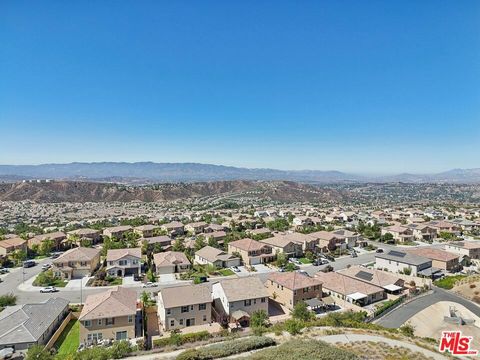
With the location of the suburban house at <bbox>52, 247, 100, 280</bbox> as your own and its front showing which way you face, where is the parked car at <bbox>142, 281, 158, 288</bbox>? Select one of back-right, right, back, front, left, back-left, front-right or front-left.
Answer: front-left

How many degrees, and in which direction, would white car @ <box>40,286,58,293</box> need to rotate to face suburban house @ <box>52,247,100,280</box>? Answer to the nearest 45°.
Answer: approximately 135° to its right

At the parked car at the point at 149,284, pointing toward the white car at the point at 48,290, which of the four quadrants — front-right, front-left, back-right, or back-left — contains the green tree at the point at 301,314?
back-left

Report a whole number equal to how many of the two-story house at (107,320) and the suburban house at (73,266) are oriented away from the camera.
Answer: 1

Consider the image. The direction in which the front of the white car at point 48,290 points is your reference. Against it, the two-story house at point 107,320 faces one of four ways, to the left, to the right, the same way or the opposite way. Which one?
to the right

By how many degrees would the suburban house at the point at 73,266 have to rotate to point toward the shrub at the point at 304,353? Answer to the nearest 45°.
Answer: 0° — it already faces it

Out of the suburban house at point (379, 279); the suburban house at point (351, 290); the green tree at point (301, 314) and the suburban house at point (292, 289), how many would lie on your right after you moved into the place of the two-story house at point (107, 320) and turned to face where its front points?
4

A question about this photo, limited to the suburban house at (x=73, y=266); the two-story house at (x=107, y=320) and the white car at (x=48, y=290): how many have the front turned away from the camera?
1

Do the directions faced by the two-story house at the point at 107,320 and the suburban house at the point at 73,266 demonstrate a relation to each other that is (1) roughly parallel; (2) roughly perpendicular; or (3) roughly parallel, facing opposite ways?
roughly parallel, facing opposite ways

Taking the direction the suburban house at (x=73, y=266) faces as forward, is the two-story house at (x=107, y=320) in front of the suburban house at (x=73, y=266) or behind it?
in front

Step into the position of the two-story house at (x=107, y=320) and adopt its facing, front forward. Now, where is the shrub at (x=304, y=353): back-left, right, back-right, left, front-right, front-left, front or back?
back-right

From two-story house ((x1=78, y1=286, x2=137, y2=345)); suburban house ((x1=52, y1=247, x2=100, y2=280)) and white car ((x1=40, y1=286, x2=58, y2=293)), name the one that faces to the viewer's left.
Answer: the white car

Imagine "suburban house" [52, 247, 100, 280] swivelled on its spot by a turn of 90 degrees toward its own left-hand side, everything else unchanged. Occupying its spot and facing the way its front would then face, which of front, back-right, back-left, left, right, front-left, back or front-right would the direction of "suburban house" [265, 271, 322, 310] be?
front-right

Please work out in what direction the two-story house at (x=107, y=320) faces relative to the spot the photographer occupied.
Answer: facing away from the viewer

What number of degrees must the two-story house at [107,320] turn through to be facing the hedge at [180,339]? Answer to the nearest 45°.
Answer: approximately 135° to its right

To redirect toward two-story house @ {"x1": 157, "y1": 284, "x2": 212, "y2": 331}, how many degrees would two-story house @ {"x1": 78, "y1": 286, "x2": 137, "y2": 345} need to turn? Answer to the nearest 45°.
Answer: approximately 90° to its right

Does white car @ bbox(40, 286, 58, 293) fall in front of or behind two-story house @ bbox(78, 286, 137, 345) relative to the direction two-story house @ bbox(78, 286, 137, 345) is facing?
in front

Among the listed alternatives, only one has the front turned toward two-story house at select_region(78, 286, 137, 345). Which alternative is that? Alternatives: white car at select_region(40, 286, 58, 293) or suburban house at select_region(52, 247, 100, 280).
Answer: the suburban house

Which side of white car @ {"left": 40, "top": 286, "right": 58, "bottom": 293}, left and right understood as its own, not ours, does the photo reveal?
left

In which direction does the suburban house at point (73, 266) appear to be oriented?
toward the camera

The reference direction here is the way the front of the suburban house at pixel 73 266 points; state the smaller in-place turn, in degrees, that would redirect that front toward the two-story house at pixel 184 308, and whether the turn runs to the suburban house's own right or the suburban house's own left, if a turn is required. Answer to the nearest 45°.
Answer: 0° — it already faces it
